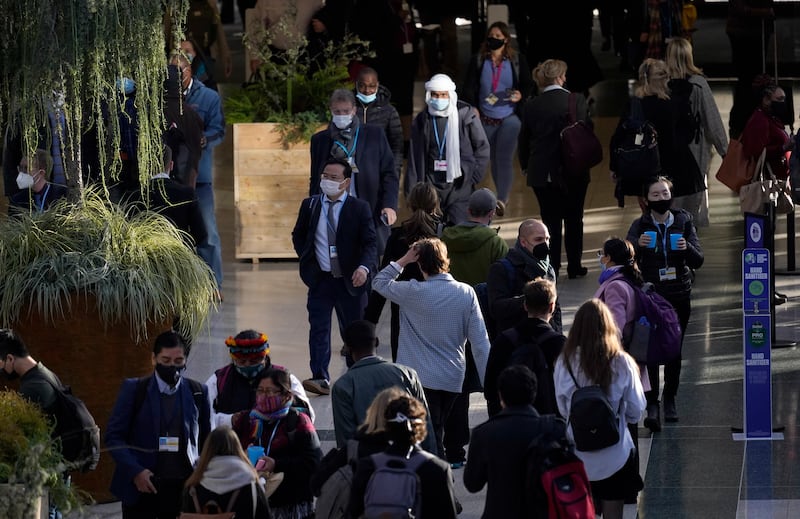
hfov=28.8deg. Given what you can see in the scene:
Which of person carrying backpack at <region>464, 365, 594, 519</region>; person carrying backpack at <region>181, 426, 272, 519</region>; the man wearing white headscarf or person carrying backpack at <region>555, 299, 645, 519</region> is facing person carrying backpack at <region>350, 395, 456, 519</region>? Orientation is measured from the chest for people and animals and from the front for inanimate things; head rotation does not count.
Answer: the man wearing white headscarf

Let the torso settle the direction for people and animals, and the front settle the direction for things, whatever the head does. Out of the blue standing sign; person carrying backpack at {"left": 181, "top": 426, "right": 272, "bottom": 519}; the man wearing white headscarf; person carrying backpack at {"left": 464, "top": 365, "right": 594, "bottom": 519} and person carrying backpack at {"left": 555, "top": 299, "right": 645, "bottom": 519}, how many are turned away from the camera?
3

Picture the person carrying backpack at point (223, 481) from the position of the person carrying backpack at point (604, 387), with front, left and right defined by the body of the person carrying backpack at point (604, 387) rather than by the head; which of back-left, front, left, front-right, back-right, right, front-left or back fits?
back-left

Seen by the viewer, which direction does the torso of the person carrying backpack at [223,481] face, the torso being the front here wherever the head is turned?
away from the camera

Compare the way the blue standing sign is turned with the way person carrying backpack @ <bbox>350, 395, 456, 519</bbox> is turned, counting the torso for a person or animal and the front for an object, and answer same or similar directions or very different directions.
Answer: very different directions

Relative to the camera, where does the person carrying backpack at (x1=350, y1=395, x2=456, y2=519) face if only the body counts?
away from the camera

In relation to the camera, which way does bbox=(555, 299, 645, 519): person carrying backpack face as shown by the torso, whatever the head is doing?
away from the camera

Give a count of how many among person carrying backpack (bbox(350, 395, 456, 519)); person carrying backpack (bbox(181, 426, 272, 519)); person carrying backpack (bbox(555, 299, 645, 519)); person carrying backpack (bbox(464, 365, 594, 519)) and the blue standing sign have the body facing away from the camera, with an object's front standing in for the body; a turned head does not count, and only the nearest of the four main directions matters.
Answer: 4

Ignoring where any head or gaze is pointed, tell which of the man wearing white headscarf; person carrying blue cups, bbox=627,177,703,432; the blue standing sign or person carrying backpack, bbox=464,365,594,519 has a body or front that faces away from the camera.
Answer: person carrying backpack, bbox=464,365,594,519

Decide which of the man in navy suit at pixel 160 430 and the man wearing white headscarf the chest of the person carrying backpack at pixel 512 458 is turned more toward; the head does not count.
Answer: the man wearing white headscarf

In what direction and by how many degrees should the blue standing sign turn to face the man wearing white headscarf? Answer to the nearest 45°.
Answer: approximately 135° to its right

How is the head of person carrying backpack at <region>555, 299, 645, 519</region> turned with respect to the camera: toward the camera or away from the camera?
away from the camera

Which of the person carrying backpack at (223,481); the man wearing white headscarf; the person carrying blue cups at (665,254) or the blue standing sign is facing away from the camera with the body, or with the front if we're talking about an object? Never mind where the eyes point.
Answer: the person carrying backpack at (223,481)

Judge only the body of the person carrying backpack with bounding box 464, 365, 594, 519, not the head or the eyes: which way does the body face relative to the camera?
away from the camera

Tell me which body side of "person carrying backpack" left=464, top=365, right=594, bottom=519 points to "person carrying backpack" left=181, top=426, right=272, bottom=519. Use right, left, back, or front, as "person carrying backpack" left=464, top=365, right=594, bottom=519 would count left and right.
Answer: left

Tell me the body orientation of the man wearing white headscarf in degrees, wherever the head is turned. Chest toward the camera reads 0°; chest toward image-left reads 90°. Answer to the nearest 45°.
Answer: approximately 0°

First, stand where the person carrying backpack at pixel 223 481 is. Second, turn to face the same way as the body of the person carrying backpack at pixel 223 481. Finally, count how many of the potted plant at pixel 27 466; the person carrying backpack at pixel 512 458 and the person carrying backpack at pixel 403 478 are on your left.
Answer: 1

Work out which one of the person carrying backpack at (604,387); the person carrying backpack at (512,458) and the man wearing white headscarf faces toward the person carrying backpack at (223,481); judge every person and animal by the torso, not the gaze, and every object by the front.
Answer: the man wearing white headscarf
